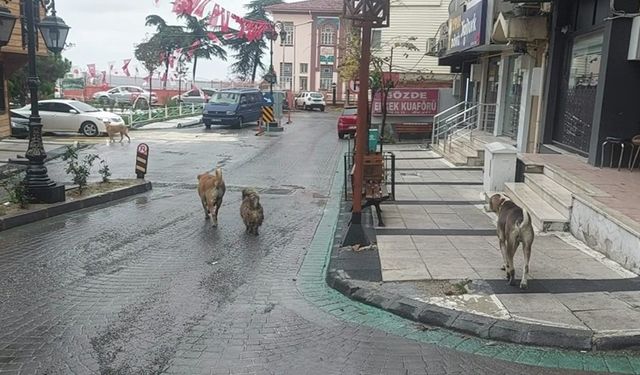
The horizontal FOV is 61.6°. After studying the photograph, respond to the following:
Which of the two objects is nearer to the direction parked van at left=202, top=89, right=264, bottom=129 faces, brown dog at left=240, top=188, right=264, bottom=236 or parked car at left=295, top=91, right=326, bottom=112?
the brown dog

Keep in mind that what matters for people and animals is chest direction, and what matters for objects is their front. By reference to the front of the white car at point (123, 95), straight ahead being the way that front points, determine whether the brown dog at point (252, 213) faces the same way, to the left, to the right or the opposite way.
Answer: to the left

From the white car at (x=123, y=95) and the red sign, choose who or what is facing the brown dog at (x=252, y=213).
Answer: the red sign

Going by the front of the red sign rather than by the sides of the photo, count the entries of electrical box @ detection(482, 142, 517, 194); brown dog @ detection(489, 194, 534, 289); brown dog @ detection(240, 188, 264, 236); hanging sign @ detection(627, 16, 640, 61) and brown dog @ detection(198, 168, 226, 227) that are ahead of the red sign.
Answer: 5

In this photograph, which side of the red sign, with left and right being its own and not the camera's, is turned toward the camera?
front

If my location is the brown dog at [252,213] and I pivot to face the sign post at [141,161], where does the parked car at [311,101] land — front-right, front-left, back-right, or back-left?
front-right

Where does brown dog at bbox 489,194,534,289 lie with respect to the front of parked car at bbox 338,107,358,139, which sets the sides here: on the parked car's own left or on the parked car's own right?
on the parked car's own left

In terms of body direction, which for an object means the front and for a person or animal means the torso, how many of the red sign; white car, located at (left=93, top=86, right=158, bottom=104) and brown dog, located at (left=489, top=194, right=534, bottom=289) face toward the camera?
1

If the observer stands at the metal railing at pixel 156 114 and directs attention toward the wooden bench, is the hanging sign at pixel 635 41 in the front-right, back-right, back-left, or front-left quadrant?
front-right

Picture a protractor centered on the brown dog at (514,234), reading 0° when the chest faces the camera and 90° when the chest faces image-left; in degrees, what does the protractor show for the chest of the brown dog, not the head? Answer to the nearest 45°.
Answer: approximately 135°

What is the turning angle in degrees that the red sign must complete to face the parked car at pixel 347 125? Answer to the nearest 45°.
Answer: approximately 90° to its right
